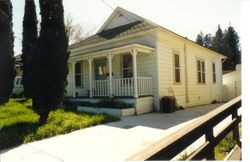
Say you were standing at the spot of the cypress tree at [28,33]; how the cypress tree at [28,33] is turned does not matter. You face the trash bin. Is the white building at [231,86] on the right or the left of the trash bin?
left

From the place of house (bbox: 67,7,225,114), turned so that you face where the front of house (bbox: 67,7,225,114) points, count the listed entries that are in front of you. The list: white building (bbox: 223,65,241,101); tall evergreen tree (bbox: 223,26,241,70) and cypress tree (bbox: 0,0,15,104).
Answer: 1

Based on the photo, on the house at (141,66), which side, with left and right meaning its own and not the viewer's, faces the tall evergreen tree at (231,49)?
back

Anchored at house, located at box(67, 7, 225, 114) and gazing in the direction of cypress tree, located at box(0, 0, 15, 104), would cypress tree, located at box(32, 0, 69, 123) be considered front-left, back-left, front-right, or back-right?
front-left

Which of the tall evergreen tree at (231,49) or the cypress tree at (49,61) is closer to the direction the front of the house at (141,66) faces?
the cypress tree

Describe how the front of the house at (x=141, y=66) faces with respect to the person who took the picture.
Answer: facing the viewer and to the left of the viewer

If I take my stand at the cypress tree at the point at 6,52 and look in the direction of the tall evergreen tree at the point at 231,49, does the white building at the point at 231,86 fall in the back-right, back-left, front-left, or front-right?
front-right

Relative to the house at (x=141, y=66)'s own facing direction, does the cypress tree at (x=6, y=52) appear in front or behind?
in front

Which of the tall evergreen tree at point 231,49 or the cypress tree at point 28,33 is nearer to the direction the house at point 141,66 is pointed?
the cypress tree

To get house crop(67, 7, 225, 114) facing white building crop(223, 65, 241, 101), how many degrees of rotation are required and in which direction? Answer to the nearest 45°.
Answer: approximately 180°

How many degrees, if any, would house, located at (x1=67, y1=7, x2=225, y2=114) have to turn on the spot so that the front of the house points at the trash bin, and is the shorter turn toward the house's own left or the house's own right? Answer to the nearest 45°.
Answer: approximately 90° to the house's own left

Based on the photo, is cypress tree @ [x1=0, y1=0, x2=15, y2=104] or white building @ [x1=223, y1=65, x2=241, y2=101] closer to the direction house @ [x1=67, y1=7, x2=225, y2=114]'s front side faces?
the cypress tree

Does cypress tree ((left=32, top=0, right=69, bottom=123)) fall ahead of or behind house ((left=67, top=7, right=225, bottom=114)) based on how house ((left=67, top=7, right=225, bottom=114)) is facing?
ahead

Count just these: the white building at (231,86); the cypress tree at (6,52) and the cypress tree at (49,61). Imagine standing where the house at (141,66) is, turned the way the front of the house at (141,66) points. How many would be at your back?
1
